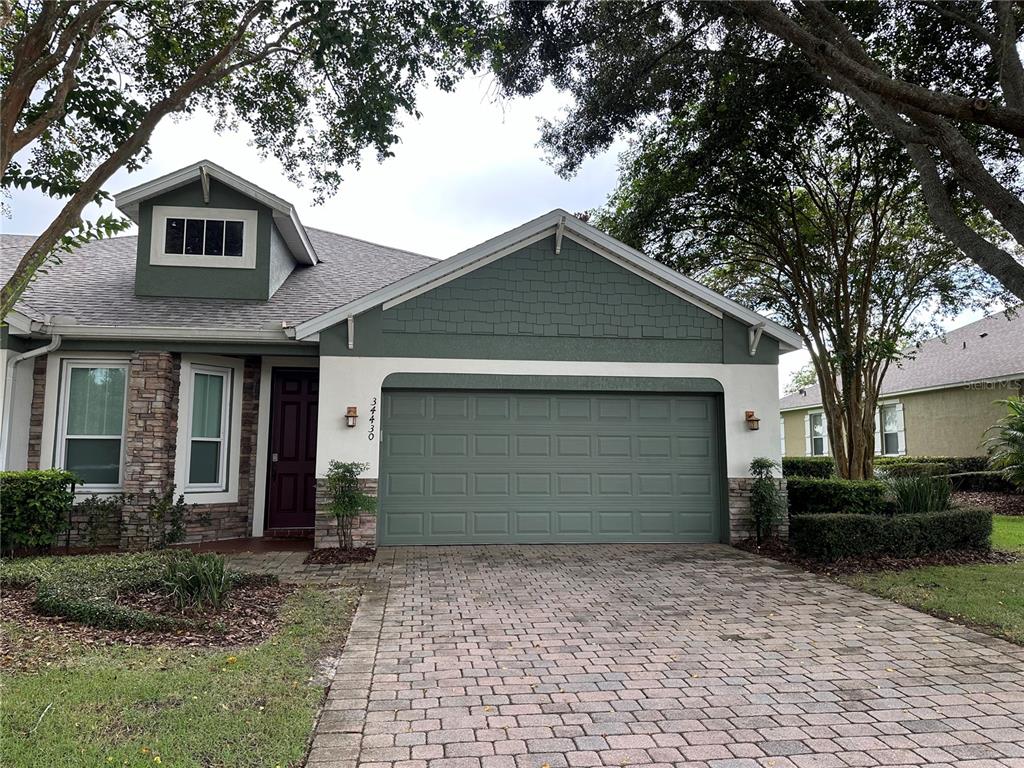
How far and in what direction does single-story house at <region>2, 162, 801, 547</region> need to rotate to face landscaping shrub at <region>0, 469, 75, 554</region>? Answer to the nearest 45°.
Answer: approximately 90° to its right

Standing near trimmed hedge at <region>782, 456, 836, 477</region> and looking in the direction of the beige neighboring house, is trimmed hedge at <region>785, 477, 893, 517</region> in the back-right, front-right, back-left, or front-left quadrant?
back-right

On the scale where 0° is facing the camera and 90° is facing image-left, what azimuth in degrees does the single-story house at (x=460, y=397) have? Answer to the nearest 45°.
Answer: approximately 0°

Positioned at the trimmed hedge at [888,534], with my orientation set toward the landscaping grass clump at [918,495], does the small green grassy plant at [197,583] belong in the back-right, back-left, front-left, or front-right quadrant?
back-left

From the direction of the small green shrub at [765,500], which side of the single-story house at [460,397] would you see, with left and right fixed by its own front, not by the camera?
left

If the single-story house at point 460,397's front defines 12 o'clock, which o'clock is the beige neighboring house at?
The beige neighboring house is roughly at 8 o'clock from the single-story house.

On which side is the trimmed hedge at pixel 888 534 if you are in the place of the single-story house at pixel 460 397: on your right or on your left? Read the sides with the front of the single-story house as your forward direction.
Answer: on your left

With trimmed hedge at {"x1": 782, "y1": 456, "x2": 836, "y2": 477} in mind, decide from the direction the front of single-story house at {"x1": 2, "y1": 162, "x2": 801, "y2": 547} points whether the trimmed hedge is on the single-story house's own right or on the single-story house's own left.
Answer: on the single-story house's own left

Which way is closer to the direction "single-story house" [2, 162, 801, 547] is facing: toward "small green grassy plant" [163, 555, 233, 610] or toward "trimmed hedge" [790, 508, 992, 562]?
the small green grassy plant

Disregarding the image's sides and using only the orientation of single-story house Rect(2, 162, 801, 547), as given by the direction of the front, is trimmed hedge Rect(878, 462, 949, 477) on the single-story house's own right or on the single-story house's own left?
on the single-story house's own left

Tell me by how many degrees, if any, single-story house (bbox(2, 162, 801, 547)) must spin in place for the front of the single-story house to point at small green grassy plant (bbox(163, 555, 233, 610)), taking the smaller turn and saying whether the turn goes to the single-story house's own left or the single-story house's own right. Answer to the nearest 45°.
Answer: approximately 45° to the single-story house's own right
